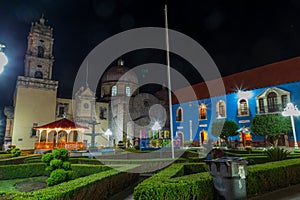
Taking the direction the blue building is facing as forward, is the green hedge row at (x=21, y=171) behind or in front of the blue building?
in front

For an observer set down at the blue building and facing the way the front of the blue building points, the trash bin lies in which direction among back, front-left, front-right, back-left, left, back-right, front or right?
front-left

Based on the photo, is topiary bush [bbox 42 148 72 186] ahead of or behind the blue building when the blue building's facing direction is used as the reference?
ahead

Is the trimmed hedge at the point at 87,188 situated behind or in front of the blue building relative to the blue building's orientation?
in front

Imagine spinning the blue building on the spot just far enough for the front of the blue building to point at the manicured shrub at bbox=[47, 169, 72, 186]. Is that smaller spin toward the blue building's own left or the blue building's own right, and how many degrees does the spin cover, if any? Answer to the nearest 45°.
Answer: approximately 45° to the blue building's own left
